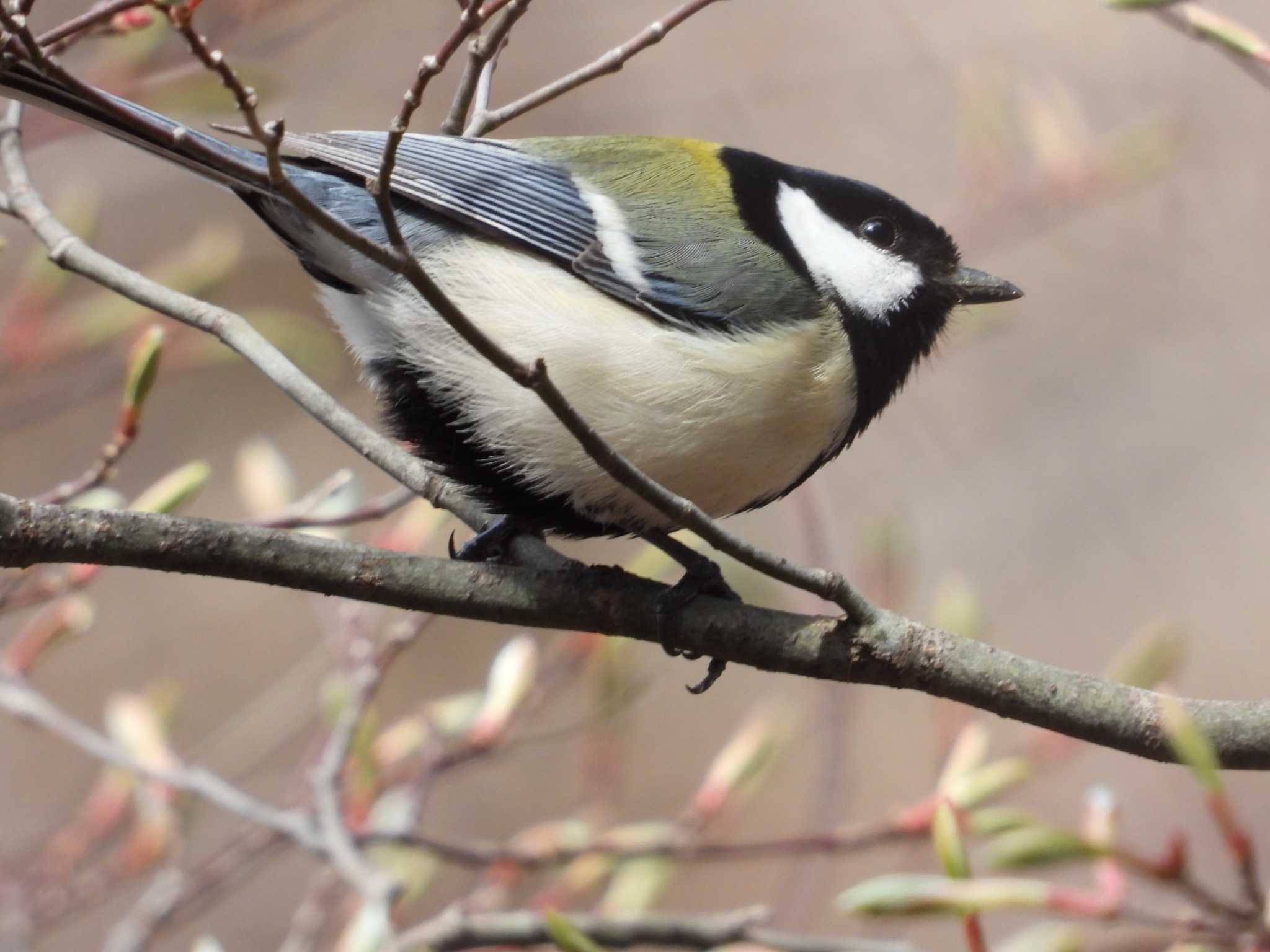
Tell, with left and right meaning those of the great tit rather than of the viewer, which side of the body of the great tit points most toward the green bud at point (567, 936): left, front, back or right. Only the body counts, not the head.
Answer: right

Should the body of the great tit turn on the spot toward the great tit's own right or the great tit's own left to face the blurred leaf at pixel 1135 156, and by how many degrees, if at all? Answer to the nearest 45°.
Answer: approximately 45° to the great tit's own left

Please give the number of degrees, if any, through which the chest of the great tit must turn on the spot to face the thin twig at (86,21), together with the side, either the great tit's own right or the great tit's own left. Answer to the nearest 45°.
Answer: approximately 135° to the great tit's own right

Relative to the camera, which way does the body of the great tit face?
to the viewer's right
